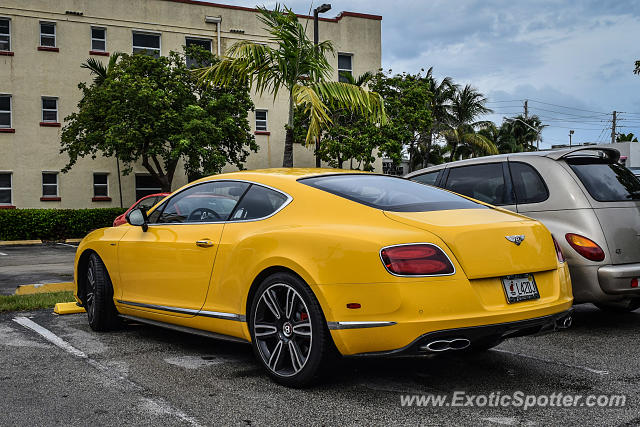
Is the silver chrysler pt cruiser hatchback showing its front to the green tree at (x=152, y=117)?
yes

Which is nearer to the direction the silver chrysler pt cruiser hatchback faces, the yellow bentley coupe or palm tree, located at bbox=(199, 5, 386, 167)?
the palm tree

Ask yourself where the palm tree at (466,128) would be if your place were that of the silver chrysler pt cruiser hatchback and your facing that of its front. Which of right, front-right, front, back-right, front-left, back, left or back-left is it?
front-right

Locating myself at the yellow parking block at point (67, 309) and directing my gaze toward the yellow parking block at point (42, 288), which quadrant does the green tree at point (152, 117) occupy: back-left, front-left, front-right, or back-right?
front-right

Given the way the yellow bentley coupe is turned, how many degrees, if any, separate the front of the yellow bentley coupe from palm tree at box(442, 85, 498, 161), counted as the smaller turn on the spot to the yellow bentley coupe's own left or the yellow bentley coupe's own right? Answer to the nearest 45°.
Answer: approximately 45° to the yellow bentley coupe's own right

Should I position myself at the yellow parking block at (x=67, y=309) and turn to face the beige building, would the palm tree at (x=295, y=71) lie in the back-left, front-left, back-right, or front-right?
front-right

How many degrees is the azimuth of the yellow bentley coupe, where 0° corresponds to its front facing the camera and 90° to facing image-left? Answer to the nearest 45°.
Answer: approximately 135°

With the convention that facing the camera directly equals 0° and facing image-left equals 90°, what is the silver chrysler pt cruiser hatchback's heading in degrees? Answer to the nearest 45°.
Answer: approximately 135°

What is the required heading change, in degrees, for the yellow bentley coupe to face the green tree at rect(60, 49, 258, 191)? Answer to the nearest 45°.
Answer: approximately 45° to its right

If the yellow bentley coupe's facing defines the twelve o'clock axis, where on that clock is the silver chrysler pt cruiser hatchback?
The silver chrysler pt cruiser hatchback is roughly at 3 o'clock from the yellow bentley coupe.

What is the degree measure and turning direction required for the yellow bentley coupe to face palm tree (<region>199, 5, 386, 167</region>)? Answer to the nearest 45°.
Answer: approximately 45° to its right

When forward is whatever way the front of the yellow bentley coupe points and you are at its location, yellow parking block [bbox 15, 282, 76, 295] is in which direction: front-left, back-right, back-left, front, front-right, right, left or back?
front

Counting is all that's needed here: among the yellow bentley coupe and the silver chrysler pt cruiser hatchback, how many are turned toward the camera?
0

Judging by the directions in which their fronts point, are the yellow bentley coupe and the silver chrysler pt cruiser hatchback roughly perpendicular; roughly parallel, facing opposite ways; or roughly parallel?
roughly parallel

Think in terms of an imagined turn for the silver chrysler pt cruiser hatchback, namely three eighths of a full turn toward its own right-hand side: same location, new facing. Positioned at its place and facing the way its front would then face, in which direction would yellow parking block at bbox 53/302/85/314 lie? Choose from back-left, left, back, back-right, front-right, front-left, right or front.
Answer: back
